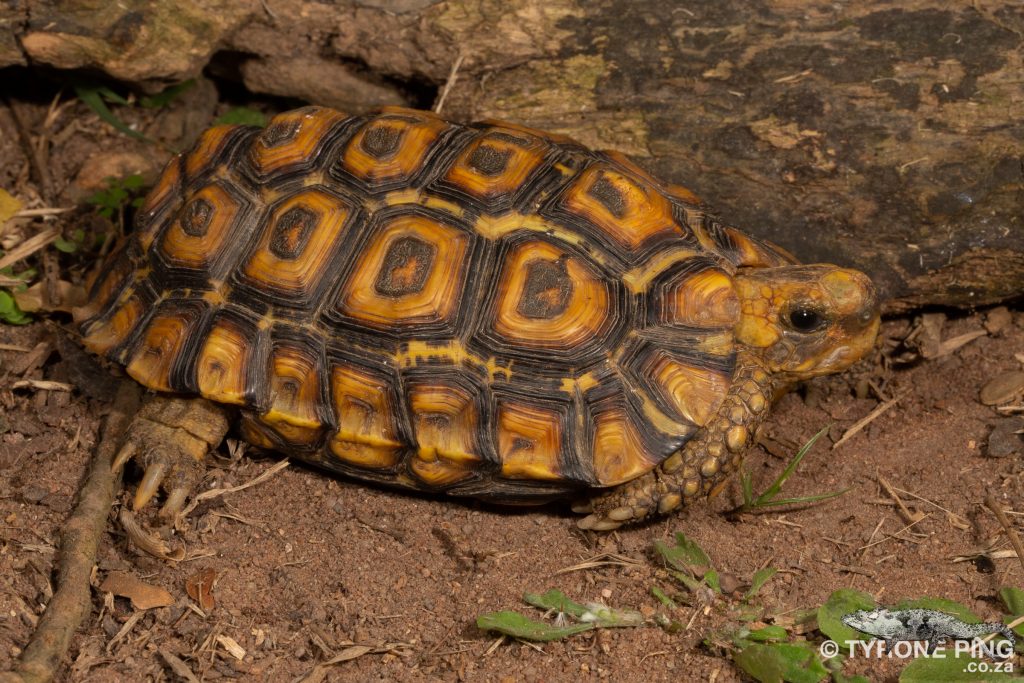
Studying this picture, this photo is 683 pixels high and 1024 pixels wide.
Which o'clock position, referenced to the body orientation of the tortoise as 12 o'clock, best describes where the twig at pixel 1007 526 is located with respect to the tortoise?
The twig is roughly at 12 o'clock from the tortoise.

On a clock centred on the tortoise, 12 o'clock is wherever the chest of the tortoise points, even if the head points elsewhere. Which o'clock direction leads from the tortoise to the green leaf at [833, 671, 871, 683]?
The green leaf is roughly at 1 o'clock from the tortoise.

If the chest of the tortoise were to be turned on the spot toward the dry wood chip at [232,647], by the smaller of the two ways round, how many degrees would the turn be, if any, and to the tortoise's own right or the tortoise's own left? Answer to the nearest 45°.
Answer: approximately 90° to the tortoise's own right

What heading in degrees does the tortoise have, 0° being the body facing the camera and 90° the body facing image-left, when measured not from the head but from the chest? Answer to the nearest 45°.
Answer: approximately 270°

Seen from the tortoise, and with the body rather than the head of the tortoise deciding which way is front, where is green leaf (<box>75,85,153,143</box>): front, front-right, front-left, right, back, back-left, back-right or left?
back-left

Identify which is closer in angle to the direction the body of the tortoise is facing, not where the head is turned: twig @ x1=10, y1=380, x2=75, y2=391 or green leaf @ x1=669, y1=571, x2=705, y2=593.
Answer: the green leaf

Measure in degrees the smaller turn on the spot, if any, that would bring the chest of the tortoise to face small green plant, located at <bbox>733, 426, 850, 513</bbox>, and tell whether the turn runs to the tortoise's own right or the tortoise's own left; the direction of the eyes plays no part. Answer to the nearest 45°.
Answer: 0° — it already faces it

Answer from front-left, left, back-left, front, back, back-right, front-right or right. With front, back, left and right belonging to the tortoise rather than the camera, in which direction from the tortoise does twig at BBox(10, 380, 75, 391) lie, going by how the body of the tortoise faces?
back

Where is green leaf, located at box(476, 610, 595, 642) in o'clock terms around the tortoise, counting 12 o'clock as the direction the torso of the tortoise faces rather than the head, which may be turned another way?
The green leaf is roughly at 2 o'clock from the tortoise.

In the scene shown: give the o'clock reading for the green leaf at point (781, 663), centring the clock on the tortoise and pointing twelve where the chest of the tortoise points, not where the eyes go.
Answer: The green leaf is roughly at 1 o'clock from the tortoise.

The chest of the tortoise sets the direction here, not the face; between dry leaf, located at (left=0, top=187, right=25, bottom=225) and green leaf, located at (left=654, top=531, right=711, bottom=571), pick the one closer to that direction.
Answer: the green leaf

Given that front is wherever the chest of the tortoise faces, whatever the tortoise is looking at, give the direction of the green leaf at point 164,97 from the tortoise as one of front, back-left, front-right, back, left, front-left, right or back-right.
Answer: back-left

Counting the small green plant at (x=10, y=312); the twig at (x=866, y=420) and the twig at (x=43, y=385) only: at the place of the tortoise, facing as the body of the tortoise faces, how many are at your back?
2

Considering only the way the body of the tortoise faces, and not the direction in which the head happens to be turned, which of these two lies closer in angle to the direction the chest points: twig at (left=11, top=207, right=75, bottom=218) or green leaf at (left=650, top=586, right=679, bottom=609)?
the green leaf
